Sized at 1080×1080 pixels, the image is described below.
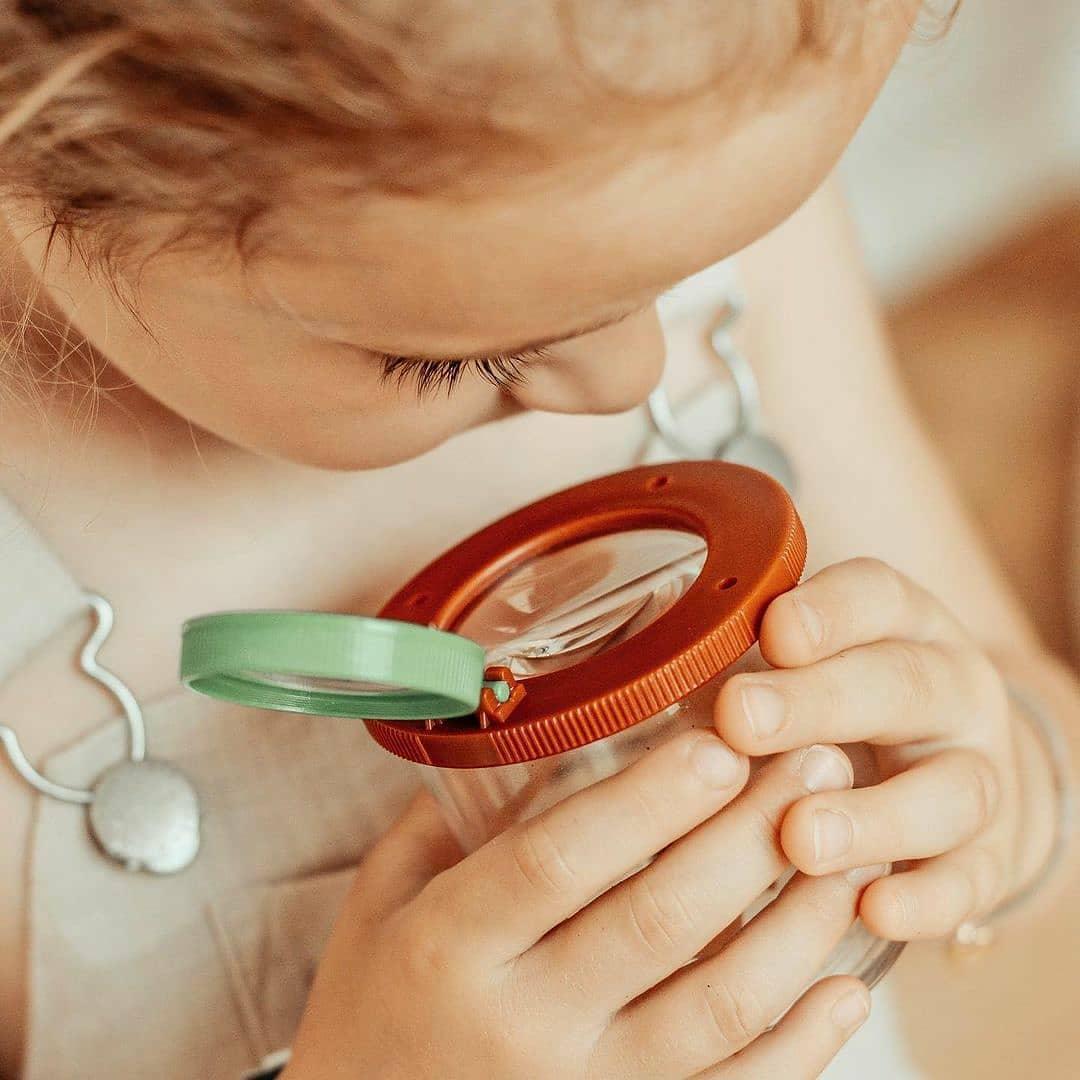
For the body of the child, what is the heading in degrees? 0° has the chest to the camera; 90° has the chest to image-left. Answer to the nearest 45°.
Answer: approximately 315°
